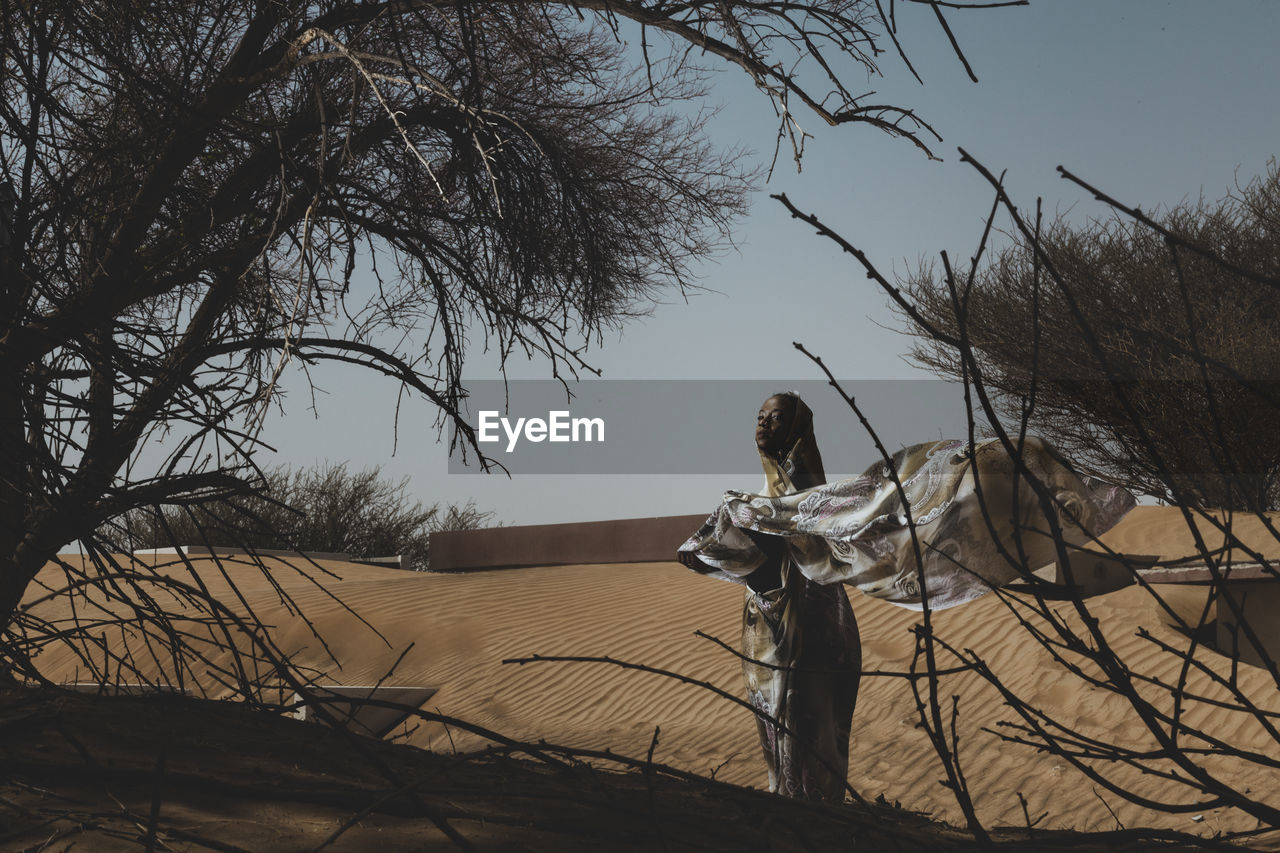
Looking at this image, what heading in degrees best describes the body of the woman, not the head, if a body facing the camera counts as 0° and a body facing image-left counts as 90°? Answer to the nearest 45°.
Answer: approximately 45°

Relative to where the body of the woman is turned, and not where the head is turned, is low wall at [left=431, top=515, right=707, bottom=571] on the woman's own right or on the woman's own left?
on the woman's own right
